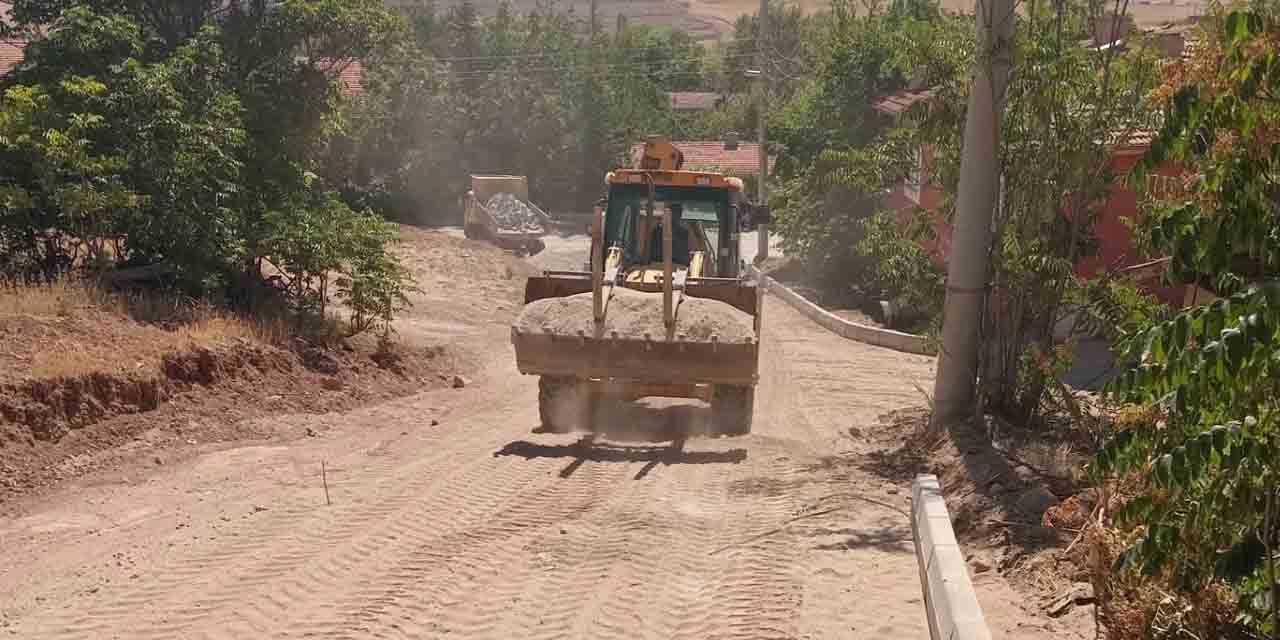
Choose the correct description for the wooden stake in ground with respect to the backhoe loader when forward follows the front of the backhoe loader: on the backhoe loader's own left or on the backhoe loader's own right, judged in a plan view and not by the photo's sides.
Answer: on the backhoe loader's own right

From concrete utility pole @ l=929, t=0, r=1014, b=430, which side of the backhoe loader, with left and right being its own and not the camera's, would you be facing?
left

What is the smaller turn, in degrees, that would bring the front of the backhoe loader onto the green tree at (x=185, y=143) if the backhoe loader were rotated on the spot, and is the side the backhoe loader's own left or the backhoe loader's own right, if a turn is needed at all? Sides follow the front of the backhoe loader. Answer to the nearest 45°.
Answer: approximately 135° to the backhoe loader's own right

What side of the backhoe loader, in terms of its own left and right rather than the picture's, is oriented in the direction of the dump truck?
back

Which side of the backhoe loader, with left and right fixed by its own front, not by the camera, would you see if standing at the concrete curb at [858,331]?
back

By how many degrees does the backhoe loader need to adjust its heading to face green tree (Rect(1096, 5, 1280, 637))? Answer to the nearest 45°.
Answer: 0° — it already faces it

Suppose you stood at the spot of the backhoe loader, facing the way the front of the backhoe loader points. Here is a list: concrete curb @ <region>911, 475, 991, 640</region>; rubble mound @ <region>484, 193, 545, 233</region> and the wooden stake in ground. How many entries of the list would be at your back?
1

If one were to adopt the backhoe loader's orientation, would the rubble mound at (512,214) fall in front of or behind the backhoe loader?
behind

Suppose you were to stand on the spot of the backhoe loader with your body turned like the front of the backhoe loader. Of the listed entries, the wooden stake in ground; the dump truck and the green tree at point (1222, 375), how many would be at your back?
1

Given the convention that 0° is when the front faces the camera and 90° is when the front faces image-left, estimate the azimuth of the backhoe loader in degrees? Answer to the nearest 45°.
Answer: approximately 0°

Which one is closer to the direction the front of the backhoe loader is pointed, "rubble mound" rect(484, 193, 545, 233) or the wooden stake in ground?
the wooden stake in ground

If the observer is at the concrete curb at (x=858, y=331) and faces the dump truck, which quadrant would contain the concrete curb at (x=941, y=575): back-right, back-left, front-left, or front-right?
back-left
